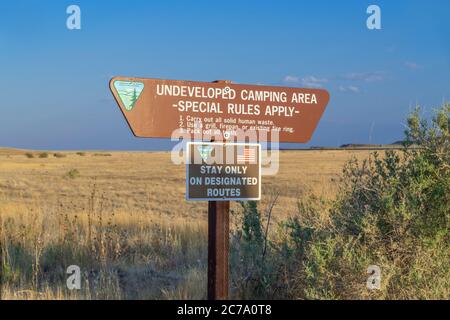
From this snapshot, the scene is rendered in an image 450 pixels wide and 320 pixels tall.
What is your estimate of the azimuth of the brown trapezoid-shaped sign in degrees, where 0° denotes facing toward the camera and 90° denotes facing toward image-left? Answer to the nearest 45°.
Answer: approximately 0°
